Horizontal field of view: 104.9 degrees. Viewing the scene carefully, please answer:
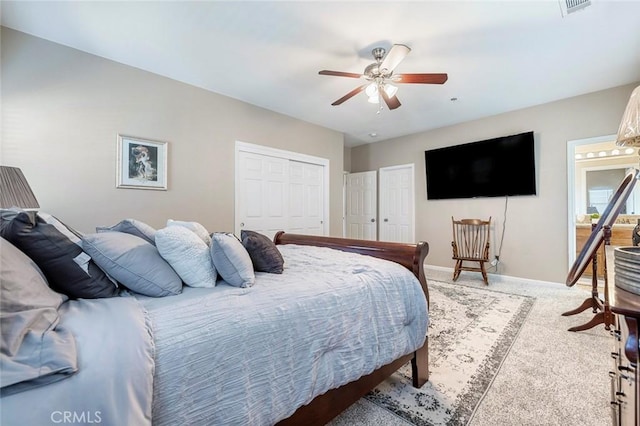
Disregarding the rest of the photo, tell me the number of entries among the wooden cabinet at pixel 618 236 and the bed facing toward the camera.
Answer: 1

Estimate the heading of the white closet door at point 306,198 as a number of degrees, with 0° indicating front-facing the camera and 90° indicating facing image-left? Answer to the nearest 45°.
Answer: approximately 315°

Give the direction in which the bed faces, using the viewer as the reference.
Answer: facing away from the viewer and to the right of the viewer

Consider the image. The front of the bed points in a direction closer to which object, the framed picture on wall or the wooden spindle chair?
the wooden spindle chair

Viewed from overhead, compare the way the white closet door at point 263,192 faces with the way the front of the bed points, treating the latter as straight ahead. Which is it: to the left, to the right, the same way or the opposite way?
to the right

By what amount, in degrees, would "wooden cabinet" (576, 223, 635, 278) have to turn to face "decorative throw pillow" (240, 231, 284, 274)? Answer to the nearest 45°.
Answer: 0° — it already faces it

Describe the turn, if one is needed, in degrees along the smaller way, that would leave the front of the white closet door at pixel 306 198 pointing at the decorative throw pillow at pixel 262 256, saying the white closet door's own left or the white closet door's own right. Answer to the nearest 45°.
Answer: approximately 45° to the white closet door's own right

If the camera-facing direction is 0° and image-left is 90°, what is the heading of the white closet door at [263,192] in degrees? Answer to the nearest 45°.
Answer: approximately 315°

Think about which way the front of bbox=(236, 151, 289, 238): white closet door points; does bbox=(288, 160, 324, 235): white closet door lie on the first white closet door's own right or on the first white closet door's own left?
on the first white closet door's own left
